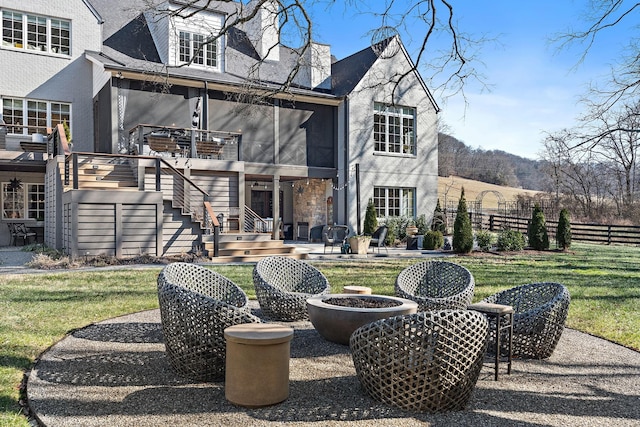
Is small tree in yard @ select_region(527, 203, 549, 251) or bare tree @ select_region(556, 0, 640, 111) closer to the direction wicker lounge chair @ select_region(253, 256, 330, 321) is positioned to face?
the bare tree

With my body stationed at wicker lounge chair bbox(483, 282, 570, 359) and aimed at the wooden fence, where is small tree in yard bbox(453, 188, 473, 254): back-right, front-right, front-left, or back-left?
front-left

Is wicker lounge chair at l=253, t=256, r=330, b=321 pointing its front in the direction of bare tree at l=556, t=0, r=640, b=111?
no

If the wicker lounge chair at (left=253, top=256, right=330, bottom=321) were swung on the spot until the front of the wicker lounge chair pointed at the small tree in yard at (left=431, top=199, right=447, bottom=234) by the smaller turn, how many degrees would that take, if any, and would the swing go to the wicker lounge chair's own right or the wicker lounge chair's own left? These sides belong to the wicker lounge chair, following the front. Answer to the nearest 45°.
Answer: approximately 90° to the wicker lounge chair's own left

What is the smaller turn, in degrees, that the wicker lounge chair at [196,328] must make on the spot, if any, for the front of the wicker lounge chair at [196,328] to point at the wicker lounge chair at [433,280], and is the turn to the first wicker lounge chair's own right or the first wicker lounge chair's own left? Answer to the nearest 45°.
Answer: approximately 45° to the first wicker lounge chair's own left

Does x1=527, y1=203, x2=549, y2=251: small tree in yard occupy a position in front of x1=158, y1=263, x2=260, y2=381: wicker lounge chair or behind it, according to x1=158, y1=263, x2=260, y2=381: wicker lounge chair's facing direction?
in front

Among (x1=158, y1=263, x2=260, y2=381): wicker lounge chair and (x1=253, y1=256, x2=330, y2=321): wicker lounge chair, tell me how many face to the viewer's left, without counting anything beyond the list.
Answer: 0

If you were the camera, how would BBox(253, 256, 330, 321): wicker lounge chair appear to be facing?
facing the viewer and to the right of the viewer

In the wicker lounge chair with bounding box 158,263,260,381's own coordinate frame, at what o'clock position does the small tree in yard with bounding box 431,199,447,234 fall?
The small tree in yard is roughly at 10 o'clock from the wicker lounge chair.

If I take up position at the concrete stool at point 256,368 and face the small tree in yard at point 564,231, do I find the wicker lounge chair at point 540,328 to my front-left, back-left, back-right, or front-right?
front-right

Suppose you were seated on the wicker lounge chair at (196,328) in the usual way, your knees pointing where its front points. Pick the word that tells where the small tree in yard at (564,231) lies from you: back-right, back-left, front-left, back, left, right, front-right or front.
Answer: front-left

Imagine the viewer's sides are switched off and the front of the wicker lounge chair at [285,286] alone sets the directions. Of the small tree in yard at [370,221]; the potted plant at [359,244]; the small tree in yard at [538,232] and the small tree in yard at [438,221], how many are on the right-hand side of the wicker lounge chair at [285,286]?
0

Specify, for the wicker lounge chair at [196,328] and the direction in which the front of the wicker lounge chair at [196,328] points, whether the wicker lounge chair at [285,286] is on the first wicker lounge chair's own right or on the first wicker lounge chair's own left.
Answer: on the first wicker lounge chair's own left

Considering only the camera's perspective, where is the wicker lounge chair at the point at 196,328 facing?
facing to the right of the viewer

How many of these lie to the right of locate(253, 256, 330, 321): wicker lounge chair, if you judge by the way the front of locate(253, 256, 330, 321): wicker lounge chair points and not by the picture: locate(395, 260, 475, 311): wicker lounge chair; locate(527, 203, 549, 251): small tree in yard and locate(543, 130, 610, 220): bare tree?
0

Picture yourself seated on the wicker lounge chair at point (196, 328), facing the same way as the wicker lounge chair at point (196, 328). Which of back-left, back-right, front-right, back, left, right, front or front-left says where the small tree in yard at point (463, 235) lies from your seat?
front-left

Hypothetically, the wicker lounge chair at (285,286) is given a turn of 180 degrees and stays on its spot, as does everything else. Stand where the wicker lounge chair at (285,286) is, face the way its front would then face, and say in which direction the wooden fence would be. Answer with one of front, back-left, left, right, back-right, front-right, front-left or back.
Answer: right

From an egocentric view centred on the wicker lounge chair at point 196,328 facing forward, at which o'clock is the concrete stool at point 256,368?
The concrete stool is roughly at 2 o'clock from the wicker lounge chair.
